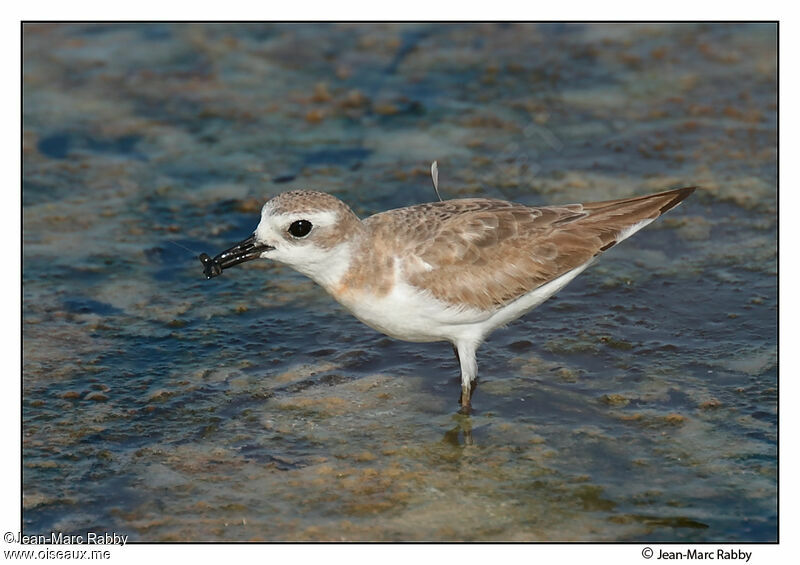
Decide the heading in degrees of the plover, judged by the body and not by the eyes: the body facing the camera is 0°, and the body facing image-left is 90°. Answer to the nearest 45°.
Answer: approximately 90°
